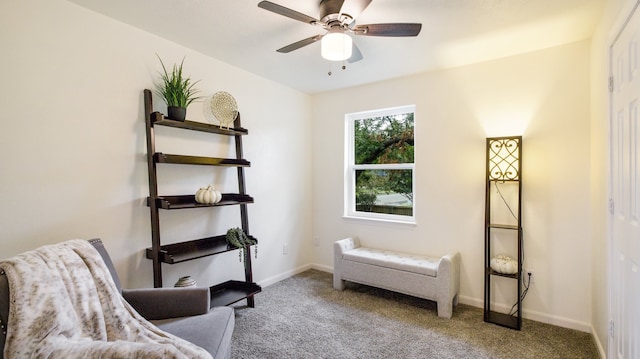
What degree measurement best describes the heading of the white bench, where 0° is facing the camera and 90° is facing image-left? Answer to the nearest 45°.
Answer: approximately 45°

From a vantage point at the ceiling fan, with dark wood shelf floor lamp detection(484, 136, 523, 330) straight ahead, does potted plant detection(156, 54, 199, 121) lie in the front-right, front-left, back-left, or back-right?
back-left

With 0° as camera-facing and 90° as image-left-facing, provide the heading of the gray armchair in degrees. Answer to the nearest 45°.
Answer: approximately 315°

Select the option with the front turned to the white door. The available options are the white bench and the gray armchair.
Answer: the gray armchair

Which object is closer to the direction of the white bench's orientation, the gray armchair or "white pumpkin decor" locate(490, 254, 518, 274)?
the gray armchair
